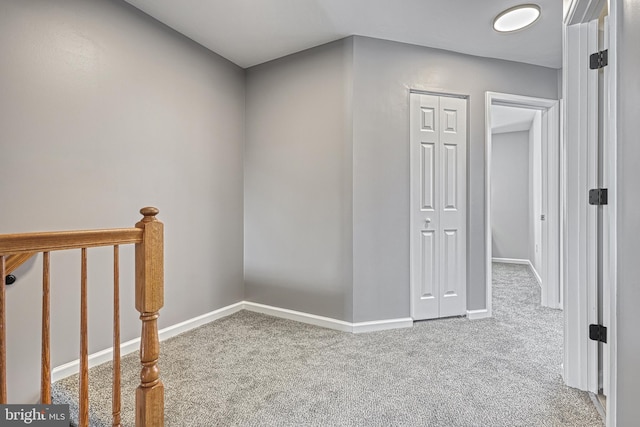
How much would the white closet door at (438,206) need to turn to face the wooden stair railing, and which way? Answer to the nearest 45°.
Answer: approximately 90° to its right

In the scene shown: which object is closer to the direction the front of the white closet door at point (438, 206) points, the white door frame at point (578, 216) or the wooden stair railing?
the white door frame

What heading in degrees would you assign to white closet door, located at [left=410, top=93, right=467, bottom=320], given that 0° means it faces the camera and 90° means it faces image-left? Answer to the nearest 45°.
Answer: approximately 315°

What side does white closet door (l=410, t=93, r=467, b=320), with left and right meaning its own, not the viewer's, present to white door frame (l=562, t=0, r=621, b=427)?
front
